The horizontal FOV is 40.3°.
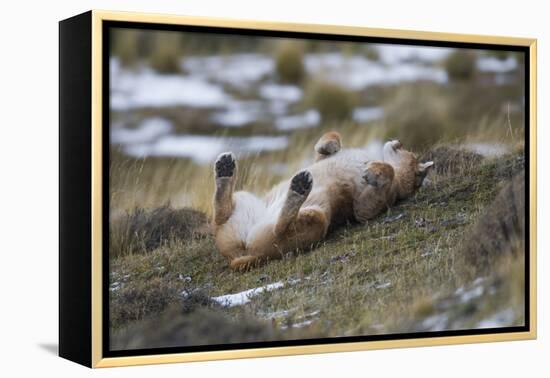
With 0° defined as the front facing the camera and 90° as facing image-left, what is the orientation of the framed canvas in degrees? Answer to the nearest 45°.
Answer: approximately 315°
